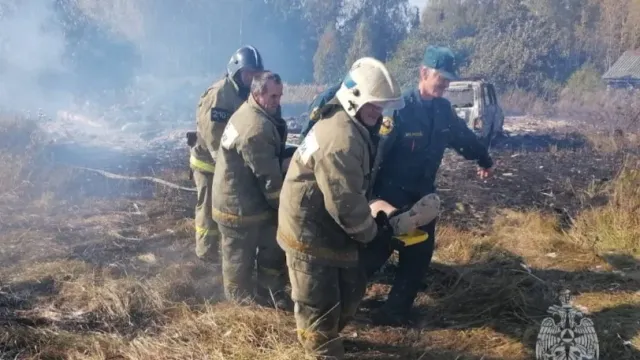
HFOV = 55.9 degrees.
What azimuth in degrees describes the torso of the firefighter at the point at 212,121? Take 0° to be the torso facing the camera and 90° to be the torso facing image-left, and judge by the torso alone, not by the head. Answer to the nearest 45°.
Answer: approximately 270°

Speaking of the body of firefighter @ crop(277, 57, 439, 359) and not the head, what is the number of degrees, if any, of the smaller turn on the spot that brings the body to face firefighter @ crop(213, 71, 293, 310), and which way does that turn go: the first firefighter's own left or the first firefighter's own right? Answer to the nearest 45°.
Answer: approximately 135° to the first firefighter's own left

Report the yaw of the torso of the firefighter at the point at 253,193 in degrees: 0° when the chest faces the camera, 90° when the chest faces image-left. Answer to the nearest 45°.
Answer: approximately 270°

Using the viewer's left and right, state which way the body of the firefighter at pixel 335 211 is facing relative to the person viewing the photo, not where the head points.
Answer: facing to the right of the viewer

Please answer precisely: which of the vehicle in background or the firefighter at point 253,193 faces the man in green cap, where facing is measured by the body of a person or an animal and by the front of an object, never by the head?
the firefighter

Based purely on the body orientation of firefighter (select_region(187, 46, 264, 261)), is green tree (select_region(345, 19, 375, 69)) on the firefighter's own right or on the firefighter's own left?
on the firefighter's own left
